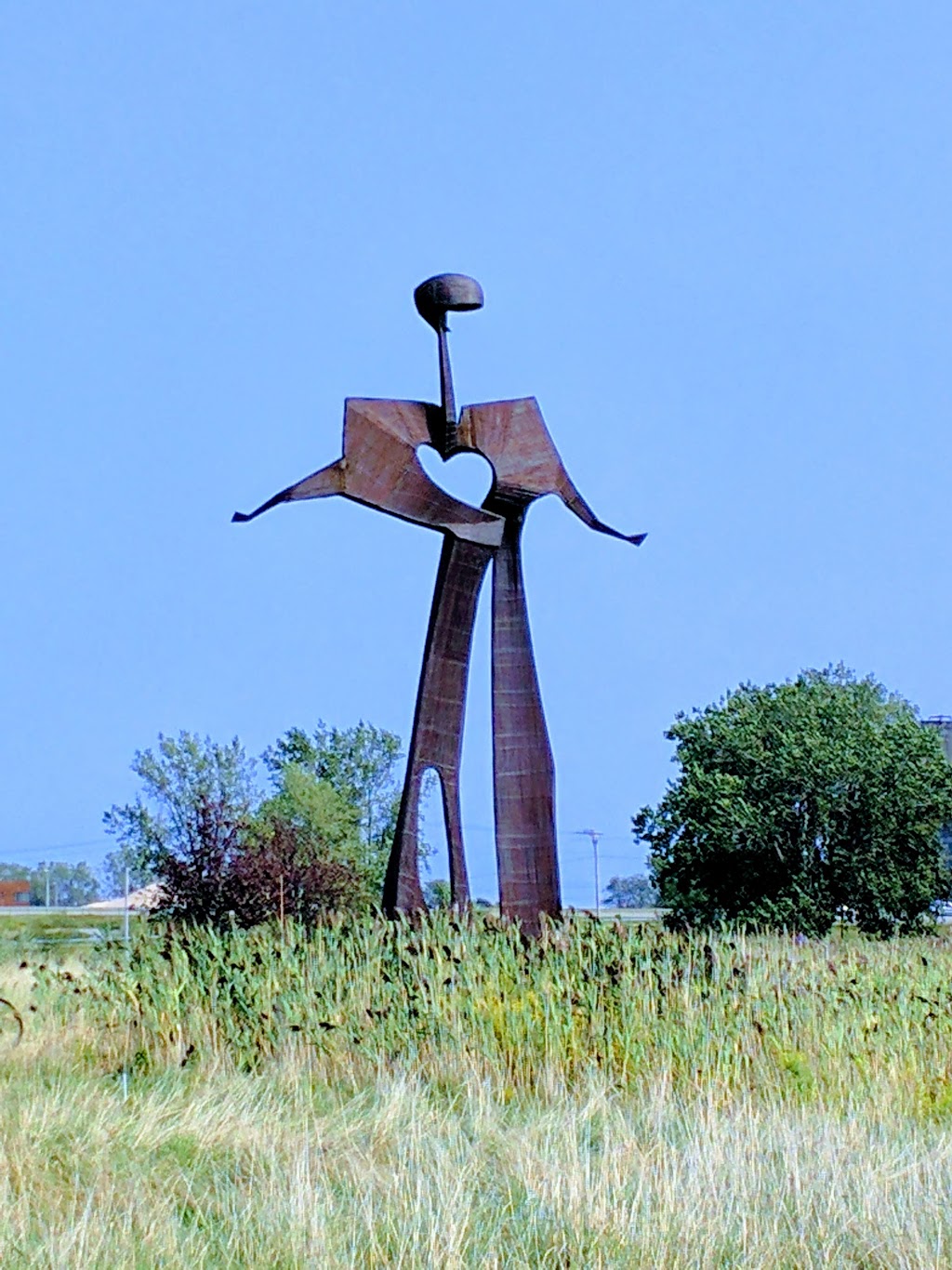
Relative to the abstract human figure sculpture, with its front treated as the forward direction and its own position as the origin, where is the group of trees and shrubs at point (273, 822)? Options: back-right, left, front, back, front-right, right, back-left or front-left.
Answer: back

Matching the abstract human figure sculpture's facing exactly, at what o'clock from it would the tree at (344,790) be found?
The tree is roughly at 6 o'clock from the abstract human figure sculpture.

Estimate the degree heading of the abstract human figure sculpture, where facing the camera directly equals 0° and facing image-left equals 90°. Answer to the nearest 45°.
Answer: approximately 0°

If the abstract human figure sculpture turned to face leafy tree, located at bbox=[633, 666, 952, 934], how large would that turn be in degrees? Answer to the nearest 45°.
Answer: approximately 90° to its left

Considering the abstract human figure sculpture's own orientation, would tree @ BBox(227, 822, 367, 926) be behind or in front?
behind
